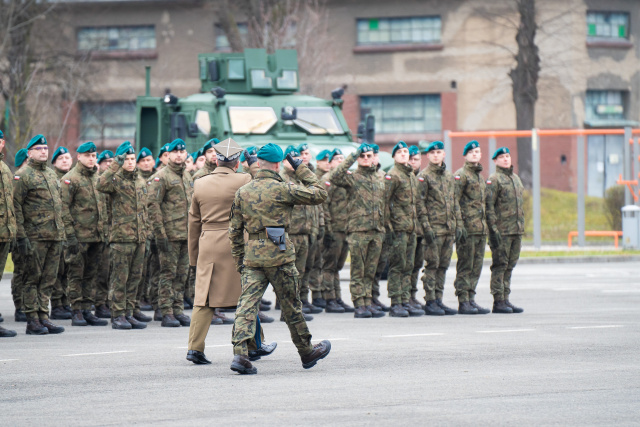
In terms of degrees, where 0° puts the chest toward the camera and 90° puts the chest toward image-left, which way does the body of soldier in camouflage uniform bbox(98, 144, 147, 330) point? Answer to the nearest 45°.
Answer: approximately 315°

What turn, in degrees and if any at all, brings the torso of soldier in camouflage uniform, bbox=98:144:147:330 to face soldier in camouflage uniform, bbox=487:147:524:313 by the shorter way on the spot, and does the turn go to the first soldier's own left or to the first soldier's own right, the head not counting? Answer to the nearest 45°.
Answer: approximately 45° to the first soldier's own left

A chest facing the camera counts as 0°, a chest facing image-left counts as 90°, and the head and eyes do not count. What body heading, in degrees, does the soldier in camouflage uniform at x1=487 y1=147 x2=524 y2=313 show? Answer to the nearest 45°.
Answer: approximately 315°

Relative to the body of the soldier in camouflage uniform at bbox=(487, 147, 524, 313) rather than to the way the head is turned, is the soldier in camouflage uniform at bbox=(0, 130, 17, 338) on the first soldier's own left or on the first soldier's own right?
on the first soldier's own right

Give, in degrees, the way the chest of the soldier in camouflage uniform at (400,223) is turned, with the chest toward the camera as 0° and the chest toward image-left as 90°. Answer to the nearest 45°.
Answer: approximately 315°

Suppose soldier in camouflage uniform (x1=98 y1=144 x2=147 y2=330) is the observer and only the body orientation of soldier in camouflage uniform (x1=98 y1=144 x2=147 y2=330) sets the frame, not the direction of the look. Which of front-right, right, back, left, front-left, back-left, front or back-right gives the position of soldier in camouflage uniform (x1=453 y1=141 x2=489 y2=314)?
front-left

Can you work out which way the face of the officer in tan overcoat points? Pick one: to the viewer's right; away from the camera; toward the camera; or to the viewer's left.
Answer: away from the camera

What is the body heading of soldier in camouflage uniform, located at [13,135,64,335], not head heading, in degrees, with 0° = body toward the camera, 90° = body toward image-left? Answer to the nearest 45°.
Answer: approximately 315°

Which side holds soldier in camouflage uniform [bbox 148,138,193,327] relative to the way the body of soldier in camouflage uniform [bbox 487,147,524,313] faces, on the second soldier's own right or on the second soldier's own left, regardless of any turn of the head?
on the second soldier's own right

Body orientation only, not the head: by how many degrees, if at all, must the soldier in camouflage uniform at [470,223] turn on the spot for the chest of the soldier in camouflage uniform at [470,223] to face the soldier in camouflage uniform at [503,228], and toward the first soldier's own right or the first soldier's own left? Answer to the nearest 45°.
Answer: approximately 45° to the first soldier's own left

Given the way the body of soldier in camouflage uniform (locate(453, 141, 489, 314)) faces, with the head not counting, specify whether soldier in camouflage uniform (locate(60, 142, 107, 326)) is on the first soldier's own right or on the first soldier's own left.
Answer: on the first soldier's own right
